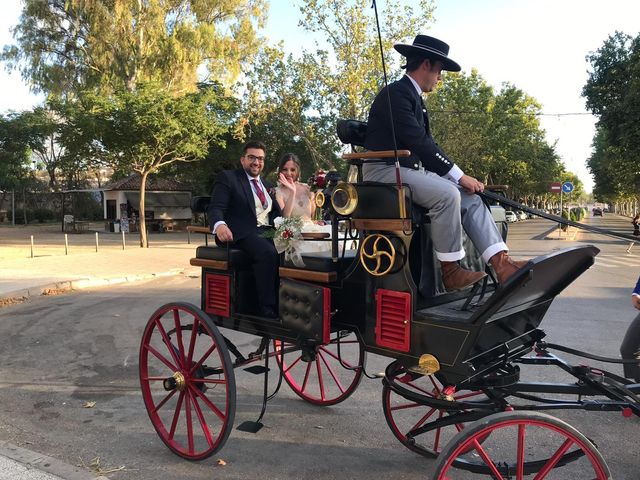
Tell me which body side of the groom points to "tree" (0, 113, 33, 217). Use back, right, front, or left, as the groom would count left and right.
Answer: back

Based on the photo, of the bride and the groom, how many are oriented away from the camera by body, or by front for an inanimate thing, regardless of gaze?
0

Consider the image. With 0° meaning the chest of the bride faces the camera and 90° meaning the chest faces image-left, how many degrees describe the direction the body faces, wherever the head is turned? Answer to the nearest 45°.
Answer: approximately 315°

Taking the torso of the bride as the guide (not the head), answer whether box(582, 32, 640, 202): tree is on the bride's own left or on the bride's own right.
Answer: on the bride's own left

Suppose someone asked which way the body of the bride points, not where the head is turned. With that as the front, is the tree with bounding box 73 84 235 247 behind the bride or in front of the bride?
behind
